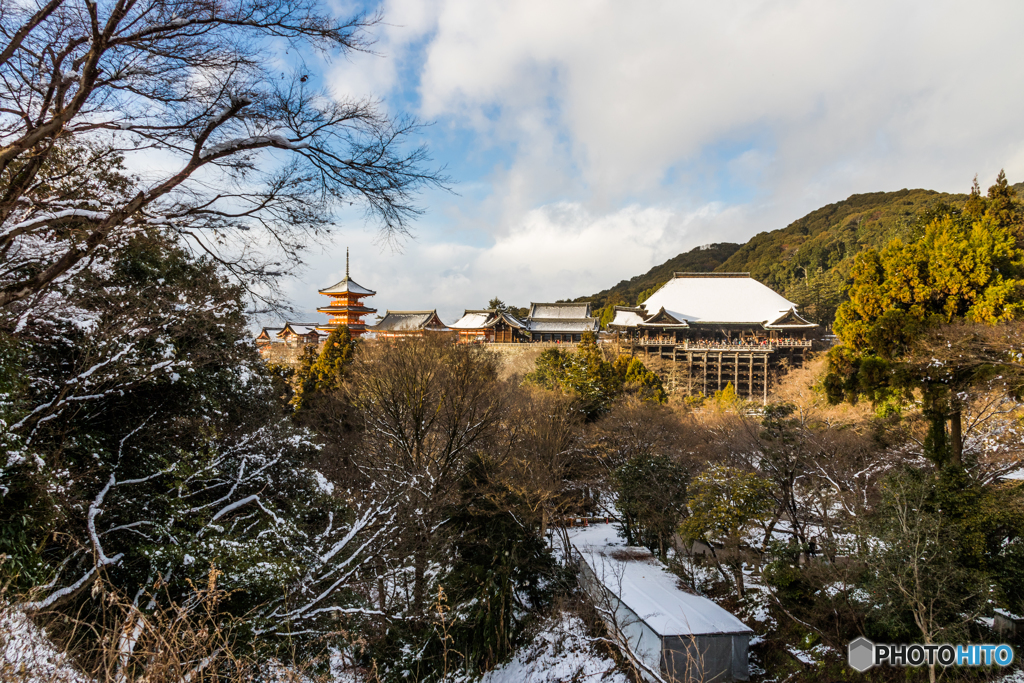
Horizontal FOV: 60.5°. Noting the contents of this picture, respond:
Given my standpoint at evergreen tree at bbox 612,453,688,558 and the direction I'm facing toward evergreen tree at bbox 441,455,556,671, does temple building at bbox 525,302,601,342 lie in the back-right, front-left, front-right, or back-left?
back-right

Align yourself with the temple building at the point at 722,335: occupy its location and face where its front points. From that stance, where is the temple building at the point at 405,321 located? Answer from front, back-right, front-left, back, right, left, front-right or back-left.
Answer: right

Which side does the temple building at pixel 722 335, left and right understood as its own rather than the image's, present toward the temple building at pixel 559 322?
right

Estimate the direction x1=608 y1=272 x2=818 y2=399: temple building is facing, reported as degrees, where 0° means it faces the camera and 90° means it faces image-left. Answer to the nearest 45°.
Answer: approximately 0°

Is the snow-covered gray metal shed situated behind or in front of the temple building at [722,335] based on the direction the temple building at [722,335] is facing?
in front

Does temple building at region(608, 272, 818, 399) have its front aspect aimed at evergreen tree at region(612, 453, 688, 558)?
yes

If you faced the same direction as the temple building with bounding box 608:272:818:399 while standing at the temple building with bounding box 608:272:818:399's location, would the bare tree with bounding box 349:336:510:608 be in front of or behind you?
in front

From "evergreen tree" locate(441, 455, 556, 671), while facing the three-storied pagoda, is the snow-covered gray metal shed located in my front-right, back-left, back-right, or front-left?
back-right
